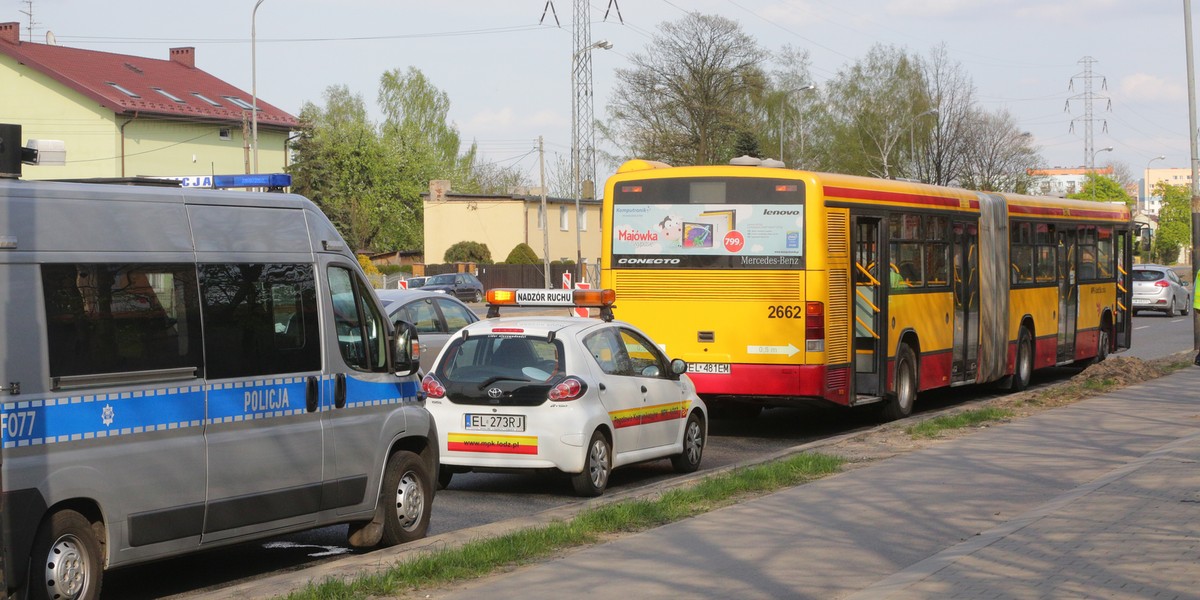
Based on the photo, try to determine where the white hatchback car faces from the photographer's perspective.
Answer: facing away from the viewer and to the right of the viewer

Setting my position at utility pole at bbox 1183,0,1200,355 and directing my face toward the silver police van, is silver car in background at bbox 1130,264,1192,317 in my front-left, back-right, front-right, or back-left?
back-right

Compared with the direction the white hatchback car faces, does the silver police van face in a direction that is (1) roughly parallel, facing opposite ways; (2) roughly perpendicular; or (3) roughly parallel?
roughly parallel

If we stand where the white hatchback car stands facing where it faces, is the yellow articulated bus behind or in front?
in front

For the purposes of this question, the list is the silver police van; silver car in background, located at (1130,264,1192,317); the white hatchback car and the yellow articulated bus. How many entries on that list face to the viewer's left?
0

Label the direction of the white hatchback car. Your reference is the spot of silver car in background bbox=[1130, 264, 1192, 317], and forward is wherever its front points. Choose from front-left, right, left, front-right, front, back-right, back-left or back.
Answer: back-right

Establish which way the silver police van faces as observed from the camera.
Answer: facing away from the viewer and to the right of the viewer

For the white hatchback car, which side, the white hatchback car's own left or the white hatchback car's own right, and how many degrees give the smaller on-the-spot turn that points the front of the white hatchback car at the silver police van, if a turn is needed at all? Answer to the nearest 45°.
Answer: approximately 180°

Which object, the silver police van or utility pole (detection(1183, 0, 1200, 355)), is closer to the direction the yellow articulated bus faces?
the utility pole

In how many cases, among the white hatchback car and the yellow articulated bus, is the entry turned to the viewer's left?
0

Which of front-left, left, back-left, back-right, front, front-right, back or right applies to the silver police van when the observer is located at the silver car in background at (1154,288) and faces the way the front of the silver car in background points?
back-right

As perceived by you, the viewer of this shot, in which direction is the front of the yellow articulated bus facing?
facing away from the viewer and to the right of the viewer

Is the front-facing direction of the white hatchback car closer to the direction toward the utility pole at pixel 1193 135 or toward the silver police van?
the utility pole

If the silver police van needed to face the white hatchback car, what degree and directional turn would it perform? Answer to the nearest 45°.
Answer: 0° — it already faces it

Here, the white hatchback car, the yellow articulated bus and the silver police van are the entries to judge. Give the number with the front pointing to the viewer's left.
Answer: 0

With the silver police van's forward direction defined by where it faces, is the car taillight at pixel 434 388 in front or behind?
in front

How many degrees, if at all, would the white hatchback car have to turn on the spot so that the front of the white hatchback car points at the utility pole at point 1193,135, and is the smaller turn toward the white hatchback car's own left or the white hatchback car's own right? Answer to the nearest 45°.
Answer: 0° — it already faces it
